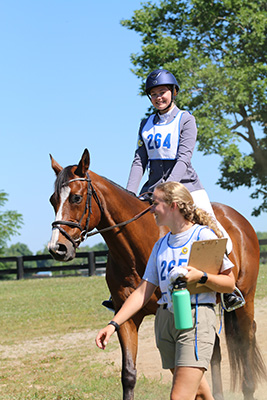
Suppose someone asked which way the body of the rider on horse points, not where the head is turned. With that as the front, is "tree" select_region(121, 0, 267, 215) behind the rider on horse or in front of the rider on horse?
behind

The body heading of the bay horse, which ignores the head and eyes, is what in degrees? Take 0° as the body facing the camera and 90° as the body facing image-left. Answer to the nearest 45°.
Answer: approximately 45°

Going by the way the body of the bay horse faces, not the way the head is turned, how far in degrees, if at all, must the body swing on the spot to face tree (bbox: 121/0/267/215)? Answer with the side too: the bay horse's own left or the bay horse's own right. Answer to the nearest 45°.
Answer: approximately 135° to the bay horse's own right

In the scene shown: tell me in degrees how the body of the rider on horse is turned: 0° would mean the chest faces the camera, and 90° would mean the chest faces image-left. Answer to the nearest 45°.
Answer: approximately 45°
